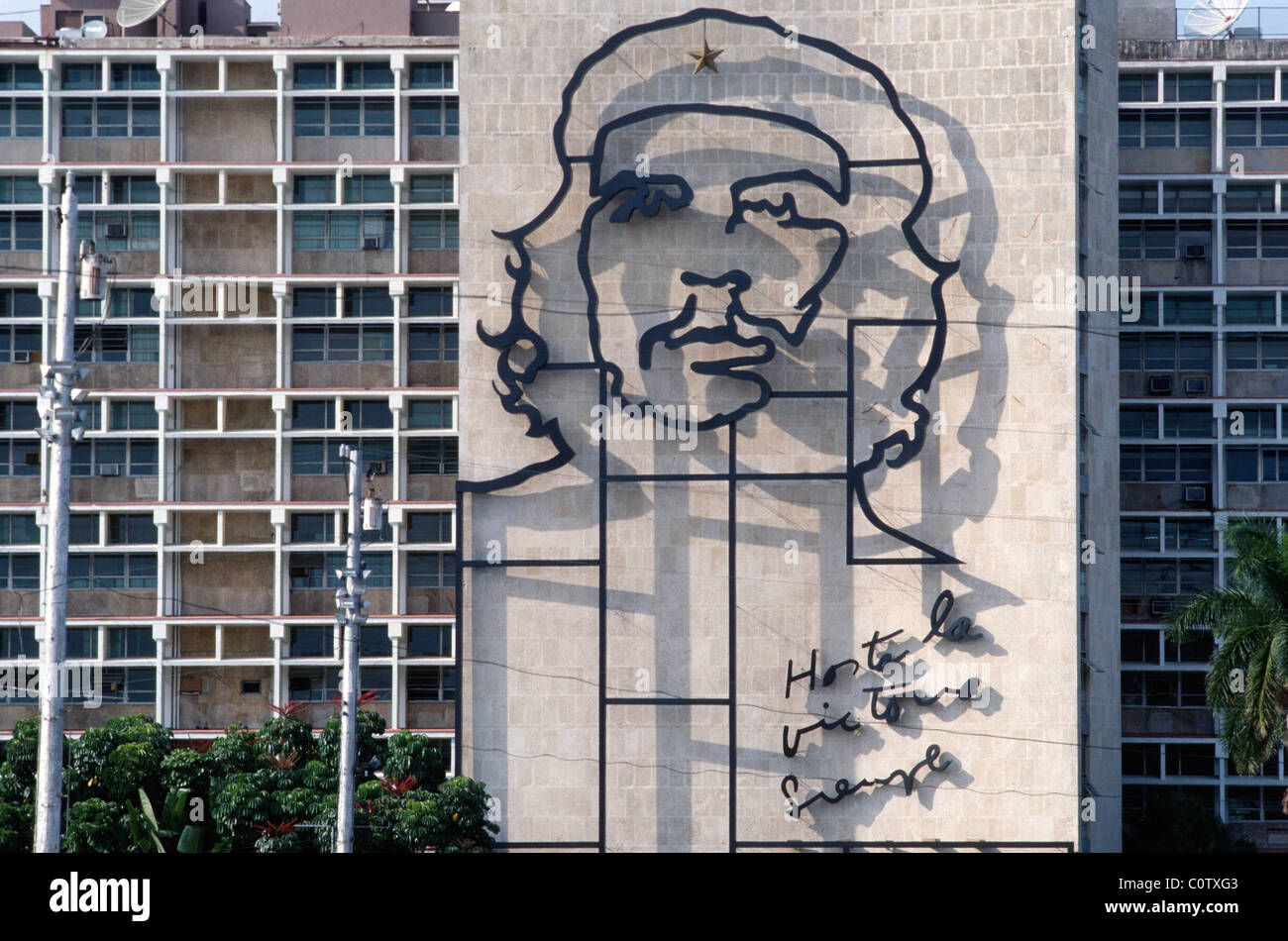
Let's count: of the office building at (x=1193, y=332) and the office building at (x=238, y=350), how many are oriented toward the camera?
2

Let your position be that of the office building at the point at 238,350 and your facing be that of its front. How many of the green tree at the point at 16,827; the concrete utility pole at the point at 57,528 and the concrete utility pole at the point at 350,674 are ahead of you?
3

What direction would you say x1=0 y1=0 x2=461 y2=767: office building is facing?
toward the camera

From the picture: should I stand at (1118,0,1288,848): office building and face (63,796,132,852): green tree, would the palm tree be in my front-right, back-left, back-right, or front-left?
front-left

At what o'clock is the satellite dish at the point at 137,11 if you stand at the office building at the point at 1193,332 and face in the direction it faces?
The satellite dish is roughly at 2 o'clock from the office building.

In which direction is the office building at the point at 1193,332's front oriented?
toward the camera

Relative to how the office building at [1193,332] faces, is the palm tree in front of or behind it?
in front

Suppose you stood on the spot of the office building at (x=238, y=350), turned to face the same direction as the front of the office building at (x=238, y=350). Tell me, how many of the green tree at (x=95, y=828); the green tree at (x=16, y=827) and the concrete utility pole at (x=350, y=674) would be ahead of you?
3

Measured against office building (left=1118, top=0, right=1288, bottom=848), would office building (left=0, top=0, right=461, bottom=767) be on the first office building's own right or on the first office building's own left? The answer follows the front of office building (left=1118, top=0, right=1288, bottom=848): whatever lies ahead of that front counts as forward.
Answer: on the first office building's own right

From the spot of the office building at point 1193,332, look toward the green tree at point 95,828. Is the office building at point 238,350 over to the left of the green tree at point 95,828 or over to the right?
right

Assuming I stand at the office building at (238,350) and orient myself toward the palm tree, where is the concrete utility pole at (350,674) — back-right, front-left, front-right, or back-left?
front-right

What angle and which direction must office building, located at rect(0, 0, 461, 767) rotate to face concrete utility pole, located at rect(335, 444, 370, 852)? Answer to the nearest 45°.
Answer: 0° — it already faces it

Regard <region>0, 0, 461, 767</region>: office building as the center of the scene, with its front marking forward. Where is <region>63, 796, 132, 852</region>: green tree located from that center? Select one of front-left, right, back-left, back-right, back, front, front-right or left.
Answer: front

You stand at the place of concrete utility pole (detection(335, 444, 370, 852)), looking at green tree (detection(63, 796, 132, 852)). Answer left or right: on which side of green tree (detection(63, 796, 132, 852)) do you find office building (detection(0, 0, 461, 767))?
right

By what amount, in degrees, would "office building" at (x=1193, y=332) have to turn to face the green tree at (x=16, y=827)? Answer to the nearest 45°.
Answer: approximately 45° to its right

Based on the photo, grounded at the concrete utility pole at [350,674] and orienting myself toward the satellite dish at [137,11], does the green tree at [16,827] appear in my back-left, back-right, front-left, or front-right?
front-left

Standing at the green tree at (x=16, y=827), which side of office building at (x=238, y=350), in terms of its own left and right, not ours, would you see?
front
